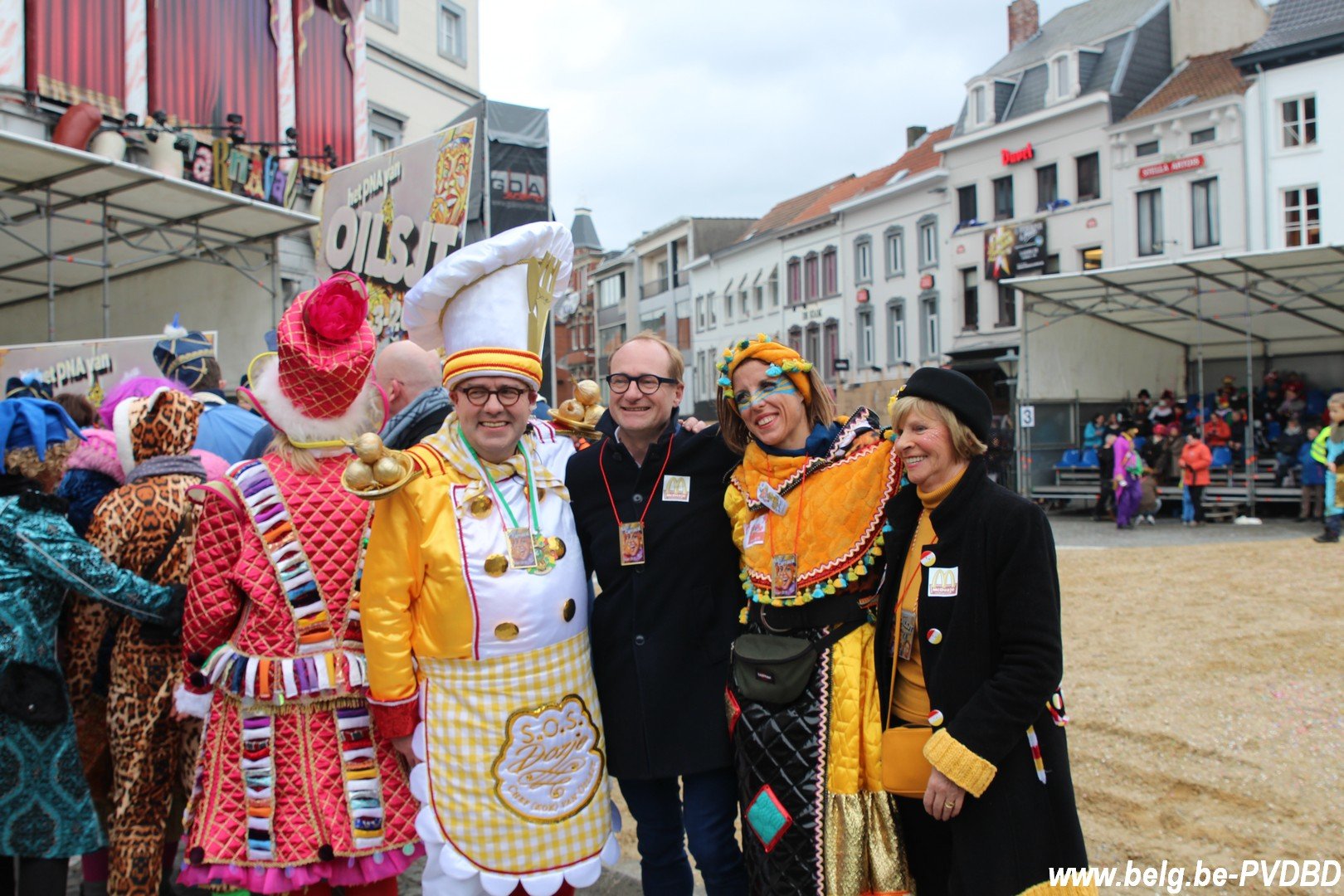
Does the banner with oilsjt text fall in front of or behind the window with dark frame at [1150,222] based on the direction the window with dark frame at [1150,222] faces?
in front

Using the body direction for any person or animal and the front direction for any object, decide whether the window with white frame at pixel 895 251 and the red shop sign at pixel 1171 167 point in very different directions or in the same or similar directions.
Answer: same or similar directions

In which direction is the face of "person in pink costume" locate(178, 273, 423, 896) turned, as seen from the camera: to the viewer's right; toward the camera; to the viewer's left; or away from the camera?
away from the camera

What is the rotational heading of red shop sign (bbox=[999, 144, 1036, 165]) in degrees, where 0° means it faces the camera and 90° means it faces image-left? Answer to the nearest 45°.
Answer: approximately 45°

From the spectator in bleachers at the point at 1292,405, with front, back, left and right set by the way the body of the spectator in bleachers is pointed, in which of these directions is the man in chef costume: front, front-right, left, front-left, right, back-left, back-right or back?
front-left

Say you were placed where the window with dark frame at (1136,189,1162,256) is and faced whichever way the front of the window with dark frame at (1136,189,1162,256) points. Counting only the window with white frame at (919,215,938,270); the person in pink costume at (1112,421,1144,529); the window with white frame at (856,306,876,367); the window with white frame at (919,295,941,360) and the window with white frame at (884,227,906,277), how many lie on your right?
4

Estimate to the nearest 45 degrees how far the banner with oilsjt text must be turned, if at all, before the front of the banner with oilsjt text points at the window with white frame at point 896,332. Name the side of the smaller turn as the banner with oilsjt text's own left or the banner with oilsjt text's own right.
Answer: approximately 180°

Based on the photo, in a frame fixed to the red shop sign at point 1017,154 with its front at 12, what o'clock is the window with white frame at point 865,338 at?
The window with white frame is roughly at 3 o'clock from the red shop sign.

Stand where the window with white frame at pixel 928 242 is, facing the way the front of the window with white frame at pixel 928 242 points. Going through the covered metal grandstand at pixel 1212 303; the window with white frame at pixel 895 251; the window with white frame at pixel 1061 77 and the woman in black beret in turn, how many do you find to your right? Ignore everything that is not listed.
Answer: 1

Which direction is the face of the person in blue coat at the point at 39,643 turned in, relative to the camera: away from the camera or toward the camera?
away from the camera

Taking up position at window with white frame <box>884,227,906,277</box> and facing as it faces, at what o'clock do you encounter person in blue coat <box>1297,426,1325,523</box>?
The person in blue coat is roughly at 10 o'clock from the window with white frame.
